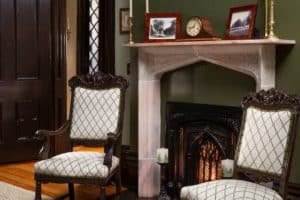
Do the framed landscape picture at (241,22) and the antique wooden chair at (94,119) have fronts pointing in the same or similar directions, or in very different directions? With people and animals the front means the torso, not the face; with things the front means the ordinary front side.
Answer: same or similar directions

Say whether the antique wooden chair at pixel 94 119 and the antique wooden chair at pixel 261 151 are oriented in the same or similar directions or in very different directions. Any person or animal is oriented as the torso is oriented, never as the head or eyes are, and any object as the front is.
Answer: same or similar directions

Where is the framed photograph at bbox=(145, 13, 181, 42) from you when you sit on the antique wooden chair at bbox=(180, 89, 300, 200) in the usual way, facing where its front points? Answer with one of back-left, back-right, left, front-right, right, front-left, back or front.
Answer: right

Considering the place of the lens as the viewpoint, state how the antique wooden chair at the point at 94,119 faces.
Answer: facing the viewer and to the left of the viewer

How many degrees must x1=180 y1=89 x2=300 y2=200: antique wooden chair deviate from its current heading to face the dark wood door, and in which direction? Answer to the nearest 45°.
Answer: approximately 90° to its right

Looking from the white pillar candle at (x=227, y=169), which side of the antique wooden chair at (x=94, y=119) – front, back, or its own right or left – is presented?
left

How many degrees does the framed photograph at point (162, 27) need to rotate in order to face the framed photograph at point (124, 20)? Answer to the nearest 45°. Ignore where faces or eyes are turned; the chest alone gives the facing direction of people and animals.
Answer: approximately 135° to its right

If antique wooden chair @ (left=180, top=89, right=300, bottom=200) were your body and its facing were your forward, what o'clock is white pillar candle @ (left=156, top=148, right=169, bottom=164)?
The white pillar candle is roughly at 3 o'clock from the antique wooden chair.

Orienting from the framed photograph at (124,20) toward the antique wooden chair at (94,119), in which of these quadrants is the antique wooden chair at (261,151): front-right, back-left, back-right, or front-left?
front-left

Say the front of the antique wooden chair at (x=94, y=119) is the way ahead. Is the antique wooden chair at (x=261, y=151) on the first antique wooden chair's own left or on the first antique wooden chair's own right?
on the first antique wooden chair's own left

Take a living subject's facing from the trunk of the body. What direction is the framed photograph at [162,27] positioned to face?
toward the camera

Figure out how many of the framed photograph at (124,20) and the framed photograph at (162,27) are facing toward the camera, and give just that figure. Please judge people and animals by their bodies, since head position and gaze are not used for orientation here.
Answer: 2

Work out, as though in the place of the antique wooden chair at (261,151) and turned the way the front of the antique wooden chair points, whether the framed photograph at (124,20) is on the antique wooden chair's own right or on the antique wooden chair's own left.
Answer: on the antique wooden chair's own right
